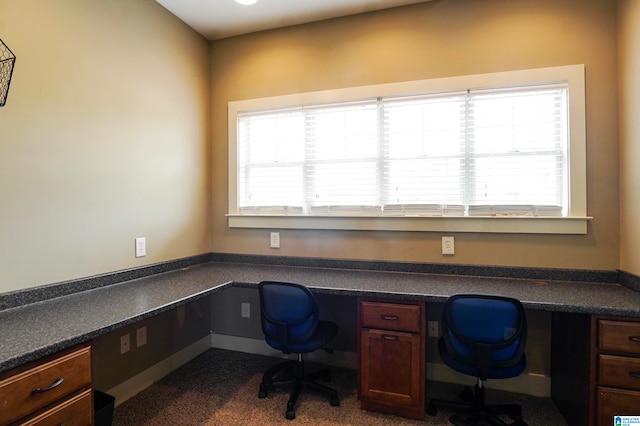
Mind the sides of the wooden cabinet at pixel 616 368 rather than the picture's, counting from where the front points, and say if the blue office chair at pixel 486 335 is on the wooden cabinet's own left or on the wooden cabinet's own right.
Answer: on the wooden cabinet's own right

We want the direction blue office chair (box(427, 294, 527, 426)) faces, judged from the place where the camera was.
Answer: facing away from the viewer

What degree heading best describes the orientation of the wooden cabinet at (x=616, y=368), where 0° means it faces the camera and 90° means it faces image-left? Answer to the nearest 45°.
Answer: approximately 0°

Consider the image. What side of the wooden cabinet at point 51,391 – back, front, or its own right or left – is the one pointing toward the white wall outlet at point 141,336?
left

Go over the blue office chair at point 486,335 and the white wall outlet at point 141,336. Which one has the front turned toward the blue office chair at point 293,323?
the white wall outlet

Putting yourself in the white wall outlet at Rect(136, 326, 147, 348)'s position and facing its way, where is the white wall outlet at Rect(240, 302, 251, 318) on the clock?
the white wall outlet at Rect(240, 302, 251, 318) is roughly at 10 o'clock from the white wall outlet at Rect(136, 326, 147, 348).

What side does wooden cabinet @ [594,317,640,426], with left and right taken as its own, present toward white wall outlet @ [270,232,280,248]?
right

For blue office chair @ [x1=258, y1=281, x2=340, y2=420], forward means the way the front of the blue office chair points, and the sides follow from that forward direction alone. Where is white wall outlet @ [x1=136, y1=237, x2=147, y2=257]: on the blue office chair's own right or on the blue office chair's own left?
on the blue office chair's own left

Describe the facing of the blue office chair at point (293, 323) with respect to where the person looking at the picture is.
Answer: facing away from the viewer and to the right of the viewer

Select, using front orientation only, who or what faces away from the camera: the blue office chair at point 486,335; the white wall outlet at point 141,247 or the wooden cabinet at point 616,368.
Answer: the blue office chair

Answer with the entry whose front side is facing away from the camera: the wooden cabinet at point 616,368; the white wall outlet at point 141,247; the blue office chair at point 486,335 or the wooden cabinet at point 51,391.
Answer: the blue office chair
